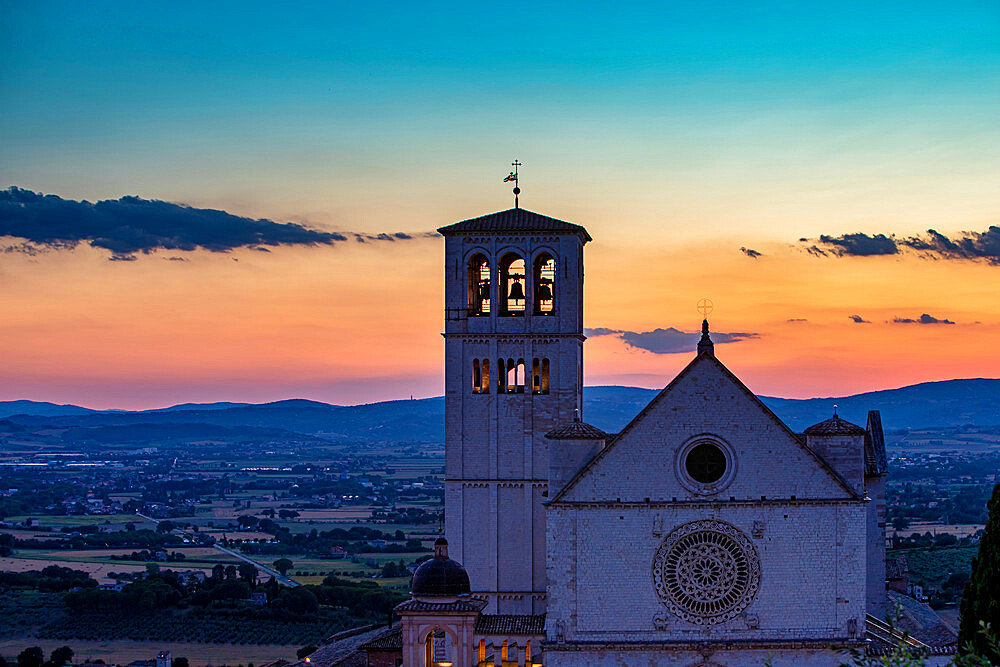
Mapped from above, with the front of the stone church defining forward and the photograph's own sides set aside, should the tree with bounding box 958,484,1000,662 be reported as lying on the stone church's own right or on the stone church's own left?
on the stone church's own left

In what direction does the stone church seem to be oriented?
toward the camera
